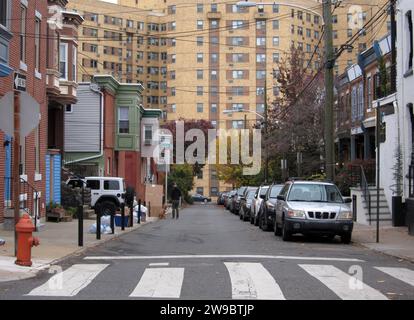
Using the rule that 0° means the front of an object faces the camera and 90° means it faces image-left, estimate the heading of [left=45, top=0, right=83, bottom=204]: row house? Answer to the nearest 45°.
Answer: approximately 270°

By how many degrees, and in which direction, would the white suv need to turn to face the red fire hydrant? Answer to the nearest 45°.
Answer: approximately 90° to its left

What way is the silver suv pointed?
toward the camera

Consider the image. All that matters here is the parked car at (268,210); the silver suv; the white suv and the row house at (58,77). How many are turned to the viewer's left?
1

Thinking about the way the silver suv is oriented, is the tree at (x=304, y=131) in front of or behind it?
behind

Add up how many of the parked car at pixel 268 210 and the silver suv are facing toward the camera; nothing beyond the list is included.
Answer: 2

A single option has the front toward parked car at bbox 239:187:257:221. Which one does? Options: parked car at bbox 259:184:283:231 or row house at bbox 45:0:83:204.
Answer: the row house

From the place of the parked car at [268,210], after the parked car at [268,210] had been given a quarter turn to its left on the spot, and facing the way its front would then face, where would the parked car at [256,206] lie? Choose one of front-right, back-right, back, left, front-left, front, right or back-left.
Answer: left

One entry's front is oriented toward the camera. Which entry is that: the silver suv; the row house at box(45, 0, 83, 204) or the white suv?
the silver suv

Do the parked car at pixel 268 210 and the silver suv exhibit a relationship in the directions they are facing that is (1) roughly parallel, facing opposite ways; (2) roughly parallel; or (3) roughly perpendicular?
roughly parallel
